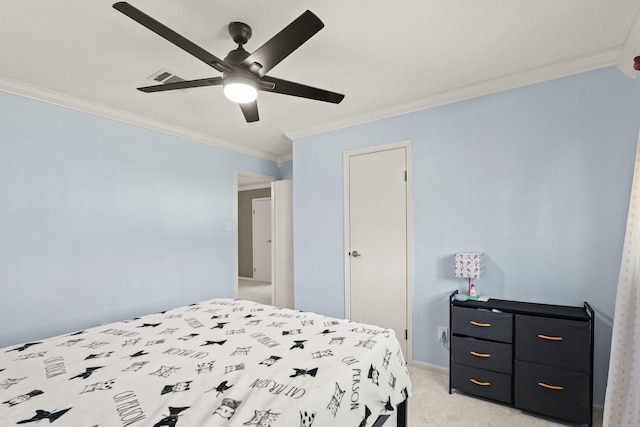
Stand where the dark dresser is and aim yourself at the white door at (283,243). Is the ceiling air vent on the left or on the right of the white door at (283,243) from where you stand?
left

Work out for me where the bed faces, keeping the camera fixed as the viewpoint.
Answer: facing away from the viewer and to the right of the viewer

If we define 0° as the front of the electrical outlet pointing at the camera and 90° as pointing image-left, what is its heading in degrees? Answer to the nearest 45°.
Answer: approximately 0°

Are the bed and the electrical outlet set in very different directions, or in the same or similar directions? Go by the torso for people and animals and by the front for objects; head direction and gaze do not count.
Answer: very different directions

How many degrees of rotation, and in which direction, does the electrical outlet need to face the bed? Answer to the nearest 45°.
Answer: approximately 45° to its right

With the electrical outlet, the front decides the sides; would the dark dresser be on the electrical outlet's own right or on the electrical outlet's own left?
on the electrical outlet's own left

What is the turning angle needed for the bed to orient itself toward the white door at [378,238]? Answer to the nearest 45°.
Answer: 0° — it already faces it

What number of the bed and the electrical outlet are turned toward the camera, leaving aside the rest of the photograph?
1

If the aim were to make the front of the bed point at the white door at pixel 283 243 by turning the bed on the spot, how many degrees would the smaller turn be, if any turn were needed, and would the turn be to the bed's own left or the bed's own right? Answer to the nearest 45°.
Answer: approximately 45° to the bed's own left

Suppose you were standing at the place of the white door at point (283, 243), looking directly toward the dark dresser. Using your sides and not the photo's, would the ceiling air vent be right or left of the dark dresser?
right
